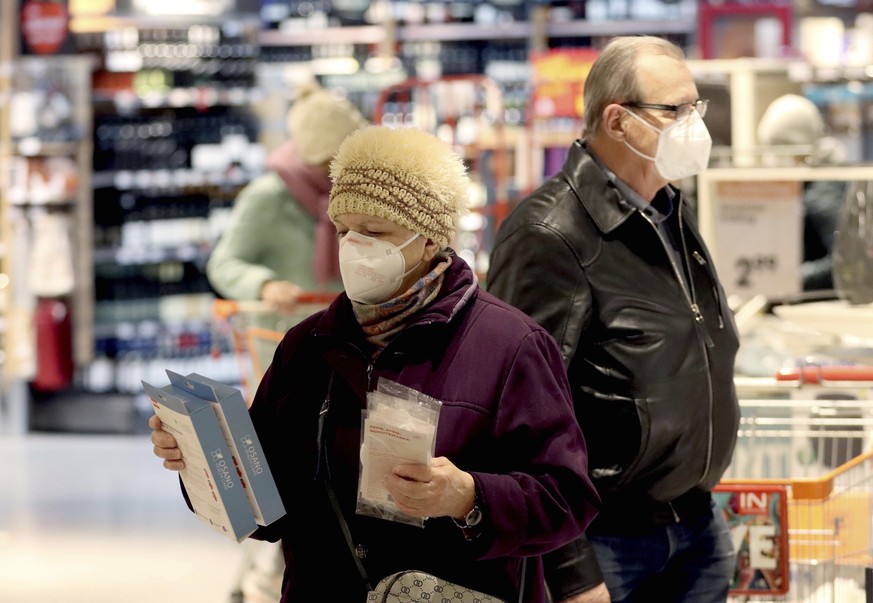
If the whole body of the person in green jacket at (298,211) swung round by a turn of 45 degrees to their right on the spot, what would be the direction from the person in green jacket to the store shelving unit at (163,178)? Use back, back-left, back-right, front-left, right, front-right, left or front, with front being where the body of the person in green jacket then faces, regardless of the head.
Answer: back

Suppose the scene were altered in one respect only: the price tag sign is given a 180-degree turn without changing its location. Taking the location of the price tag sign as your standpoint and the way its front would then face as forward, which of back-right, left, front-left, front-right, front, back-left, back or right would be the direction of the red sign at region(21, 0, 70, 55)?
front-left

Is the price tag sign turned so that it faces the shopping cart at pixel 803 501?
yes

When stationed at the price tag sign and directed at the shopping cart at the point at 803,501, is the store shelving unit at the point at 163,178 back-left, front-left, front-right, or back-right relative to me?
back-right

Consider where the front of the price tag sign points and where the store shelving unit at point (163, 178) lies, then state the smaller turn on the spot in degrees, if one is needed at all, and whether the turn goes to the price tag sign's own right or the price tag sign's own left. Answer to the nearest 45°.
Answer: approximately 135° to the price tag sign's own right

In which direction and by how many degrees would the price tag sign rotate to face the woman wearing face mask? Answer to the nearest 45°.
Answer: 0° — it already faces them

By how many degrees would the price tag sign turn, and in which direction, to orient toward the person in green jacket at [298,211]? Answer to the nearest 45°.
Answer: approximately 135° to its right

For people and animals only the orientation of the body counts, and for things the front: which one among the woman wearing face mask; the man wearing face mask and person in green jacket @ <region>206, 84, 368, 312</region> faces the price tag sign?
the person in green jacket

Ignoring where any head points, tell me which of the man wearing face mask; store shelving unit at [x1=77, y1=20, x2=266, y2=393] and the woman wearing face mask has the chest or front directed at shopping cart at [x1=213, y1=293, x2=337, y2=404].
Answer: the store shelving unit

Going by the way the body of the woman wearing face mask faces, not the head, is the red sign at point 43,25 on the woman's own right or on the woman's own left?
on the woman's own right

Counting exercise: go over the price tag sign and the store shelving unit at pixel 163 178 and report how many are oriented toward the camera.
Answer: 2

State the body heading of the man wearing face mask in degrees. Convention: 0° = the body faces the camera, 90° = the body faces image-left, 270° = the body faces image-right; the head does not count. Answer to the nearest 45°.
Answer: approximately 315°

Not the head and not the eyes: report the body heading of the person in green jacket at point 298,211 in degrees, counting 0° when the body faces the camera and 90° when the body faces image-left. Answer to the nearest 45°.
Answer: approximately 315°
